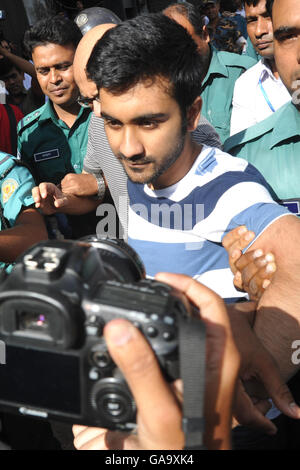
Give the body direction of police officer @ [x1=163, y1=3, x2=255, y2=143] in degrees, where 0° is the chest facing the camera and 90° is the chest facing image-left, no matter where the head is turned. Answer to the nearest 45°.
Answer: approximately 45°

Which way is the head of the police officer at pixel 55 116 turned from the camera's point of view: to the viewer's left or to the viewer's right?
to the viewer's right

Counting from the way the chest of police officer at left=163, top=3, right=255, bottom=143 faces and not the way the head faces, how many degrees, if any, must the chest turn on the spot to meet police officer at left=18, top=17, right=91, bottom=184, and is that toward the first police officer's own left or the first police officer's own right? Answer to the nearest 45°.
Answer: approximately 45° to the first police officer's own right

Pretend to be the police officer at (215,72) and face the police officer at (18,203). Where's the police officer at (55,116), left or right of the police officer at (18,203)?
right

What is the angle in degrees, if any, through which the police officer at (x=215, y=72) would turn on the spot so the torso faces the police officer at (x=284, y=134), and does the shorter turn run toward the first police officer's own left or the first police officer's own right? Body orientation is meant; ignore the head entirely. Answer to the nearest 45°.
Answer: approximately 45° to the first police officer's own left
